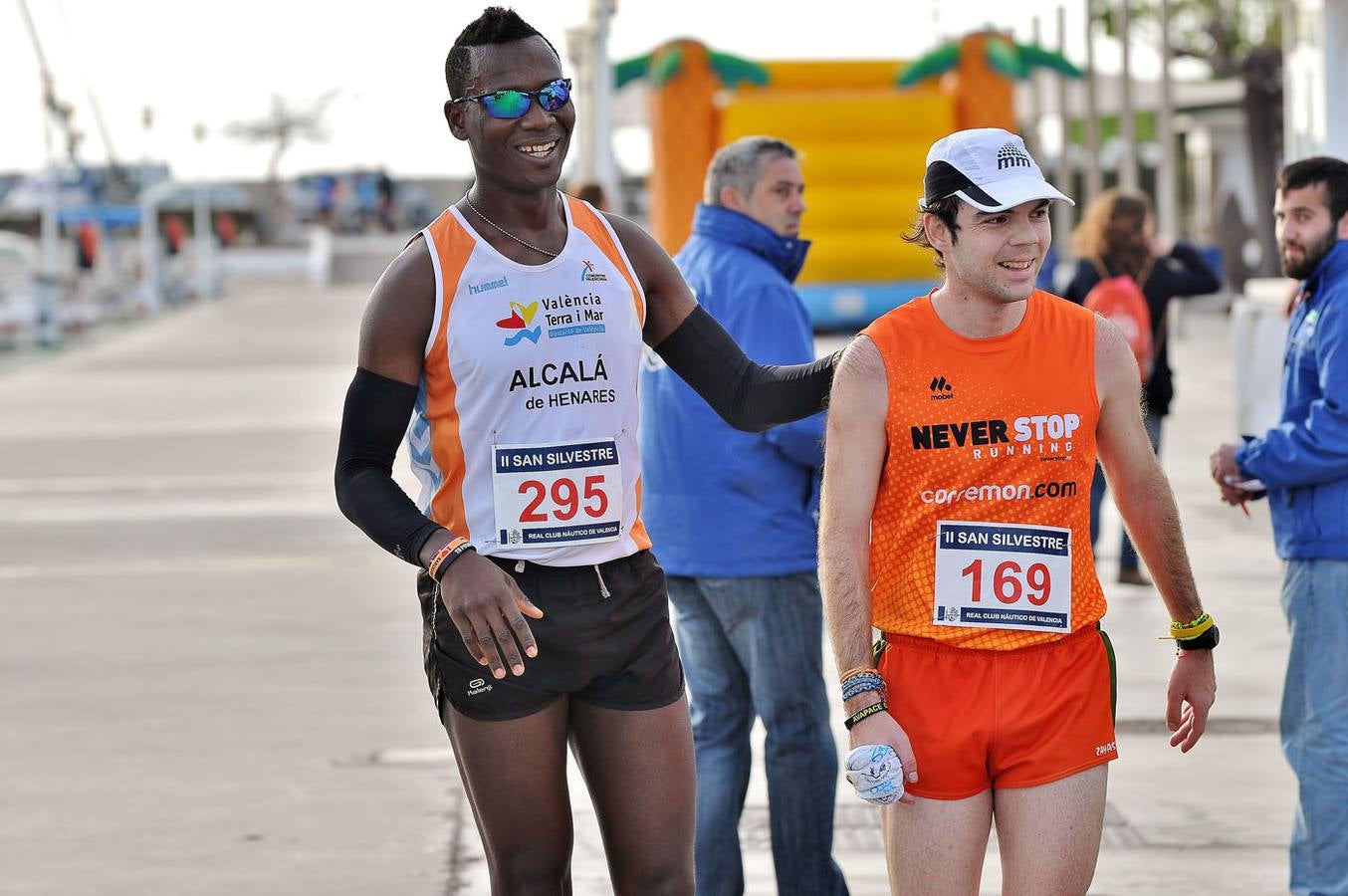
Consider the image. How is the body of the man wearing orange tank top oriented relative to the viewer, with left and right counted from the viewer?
facing the viewer

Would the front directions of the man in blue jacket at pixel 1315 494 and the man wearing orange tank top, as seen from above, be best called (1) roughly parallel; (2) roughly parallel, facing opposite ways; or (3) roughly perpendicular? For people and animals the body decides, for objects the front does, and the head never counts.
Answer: roughly perpendicular

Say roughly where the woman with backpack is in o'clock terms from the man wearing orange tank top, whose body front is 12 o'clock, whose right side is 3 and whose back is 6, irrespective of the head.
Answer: The woman with backpack is roughly at 6 o'clock from the man wearing orange tank top.

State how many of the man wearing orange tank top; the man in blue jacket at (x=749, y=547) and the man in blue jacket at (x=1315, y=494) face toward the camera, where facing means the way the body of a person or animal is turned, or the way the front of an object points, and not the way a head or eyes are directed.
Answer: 1

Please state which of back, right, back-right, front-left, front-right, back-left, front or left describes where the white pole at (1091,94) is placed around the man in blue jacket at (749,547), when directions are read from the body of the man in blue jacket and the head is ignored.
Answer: front-left

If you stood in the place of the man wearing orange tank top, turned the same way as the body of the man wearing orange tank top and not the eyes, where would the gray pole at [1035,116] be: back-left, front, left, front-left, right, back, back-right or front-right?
back

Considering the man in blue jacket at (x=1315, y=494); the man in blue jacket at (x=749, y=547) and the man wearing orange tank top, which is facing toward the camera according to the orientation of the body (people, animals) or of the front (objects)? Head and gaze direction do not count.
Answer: the man wearing orange tank top

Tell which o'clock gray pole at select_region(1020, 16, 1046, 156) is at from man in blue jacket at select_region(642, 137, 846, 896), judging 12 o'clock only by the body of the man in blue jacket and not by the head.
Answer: The gray pole is roughly at 11 o'clock from the man in blue jacket.

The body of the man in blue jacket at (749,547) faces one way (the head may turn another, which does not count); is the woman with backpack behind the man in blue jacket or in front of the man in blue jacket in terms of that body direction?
in front

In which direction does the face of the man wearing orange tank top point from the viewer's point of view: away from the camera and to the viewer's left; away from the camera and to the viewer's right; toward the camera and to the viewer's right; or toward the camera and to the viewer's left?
toward the camera and to the viewer's right

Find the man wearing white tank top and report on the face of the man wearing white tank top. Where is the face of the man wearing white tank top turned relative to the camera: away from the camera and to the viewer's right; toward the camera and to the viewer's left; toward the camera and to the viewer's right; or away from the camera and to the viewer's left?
toward the camera and to the viewer's right

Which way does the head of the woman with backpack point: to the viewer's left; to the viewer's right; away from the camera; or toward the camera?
away from the camera

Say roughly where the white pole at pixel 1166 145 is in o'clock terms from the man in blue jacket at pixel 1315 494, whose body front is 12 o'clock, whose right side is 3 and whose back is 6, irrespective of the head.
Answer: The white pole is roughly at 3 o'clock from the man in blue jacket.

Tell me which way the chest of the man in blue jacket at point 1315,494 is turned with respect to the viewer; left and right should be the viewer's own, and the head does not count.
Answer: facing to the left of the viewer
